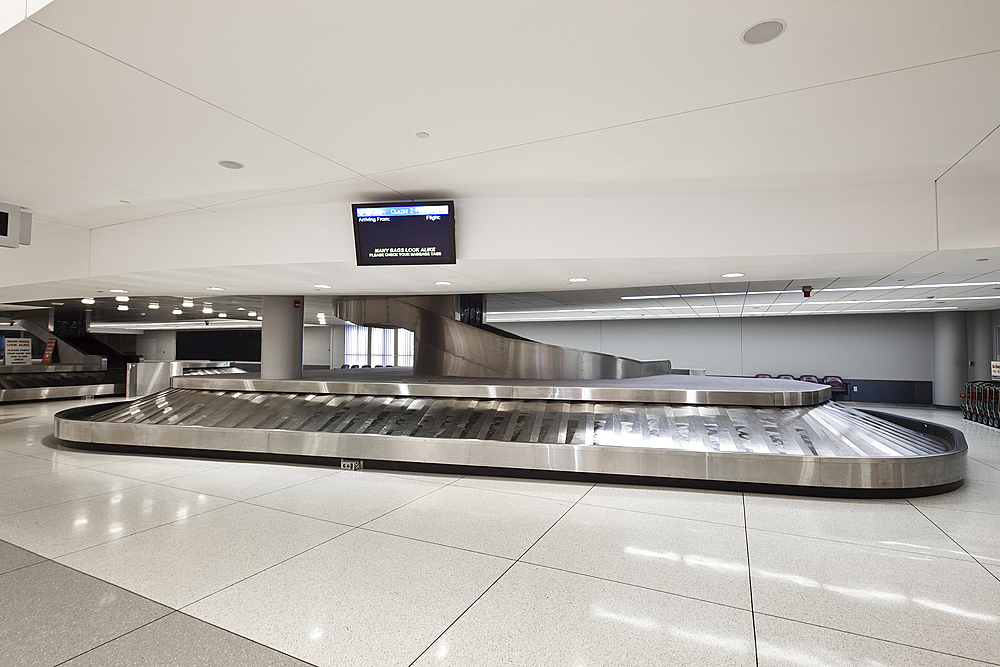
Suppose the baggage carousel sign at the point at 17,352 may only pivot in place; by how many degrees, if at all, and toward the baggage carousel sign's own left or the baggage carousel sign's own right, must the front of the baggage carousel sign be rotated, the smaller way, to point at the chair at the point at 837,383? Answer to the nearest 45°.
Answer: approximately 45° to the baggage carousel sign's own left

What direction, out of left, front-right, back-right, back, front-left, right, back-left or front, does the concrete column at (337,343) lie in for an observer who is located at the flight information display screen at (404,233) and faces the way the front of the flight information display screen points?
back

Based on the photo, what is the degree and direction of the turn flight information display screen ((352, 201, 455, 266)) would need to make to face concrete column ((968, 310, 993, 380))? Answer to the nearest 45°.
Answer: approximately 90° to its left

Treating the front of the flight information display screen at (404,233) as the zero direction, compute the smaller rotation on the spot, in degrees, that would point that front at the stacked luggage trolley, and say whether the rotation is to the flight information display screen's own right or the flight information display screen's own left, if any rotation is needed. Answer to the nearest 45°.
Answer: approximately 90° to the flight information display screen's own left

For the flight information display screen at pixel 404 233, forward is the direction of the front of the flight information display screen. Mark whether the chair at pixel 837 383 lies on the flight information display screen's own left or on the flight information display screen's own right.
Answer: on the flight information display screen's own left

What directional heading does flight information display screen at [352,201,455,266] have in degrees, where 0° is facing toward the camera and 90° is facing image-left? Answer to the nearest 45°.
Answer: approximately 0°

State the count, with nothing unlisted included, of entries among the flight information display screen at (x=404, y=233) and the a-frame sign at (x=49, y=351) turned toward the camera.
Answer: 2
